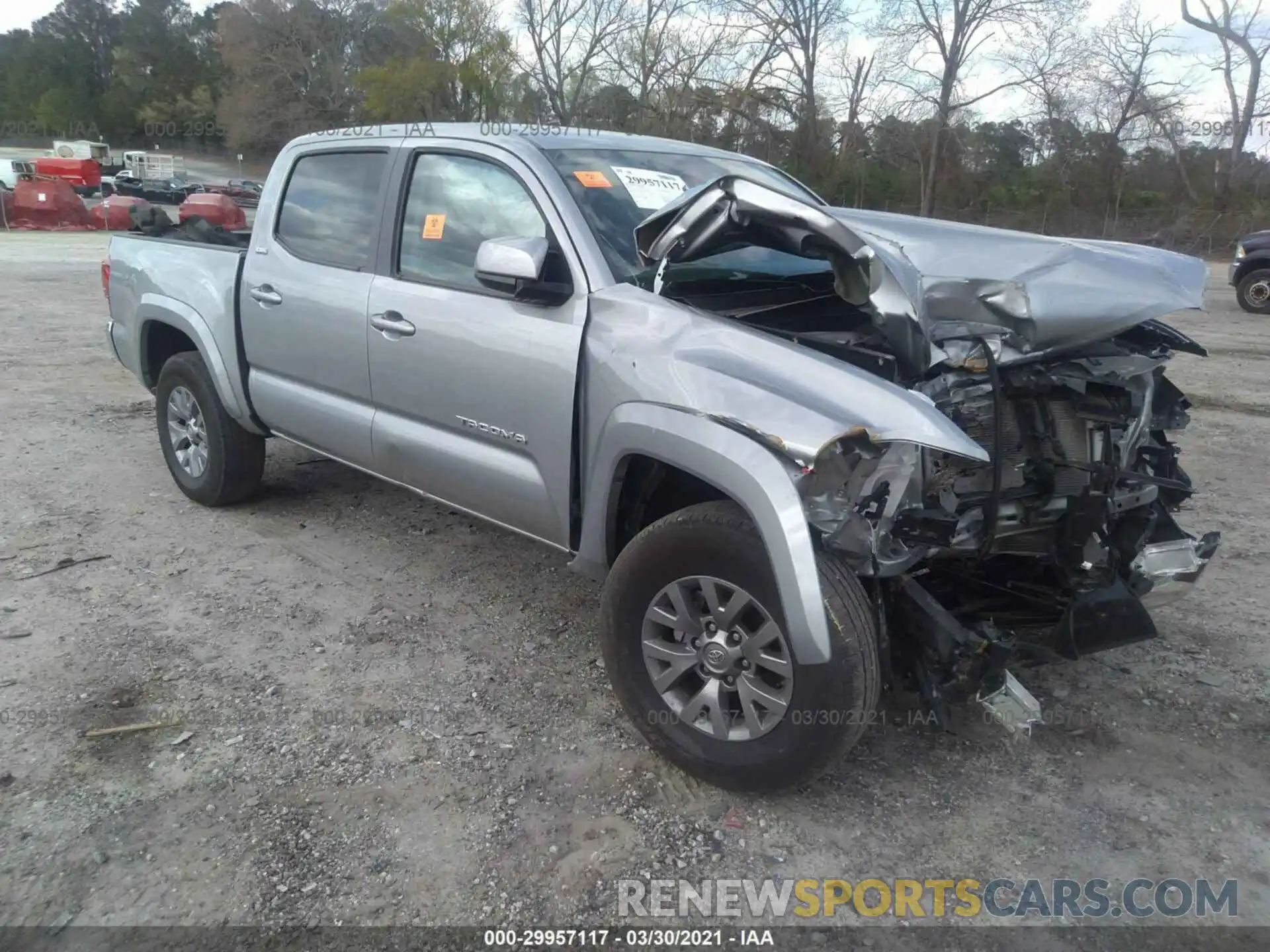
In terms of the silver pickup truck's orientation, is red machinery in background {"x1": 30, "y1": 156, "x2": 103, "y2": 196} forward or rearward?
rearward

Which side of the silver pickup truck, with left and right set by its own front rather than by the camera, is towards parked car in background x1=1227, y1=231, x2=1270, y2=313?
left

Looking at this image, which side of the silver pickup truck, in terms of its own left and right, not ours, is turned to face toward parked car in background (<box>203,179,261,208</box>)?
back

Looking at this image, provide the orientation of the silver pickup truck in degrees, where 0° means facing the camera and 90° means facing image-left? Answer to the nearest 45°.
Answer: approximately 315°

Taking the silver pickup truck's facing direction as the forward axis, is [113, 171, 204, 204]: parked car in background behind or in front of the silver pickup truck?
behind

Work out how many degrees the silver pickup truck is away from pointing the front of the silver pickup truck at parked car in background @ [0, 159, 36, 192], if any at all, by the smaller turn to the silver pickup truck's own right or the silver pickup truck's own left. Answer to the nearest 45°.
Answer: approximately 180°
